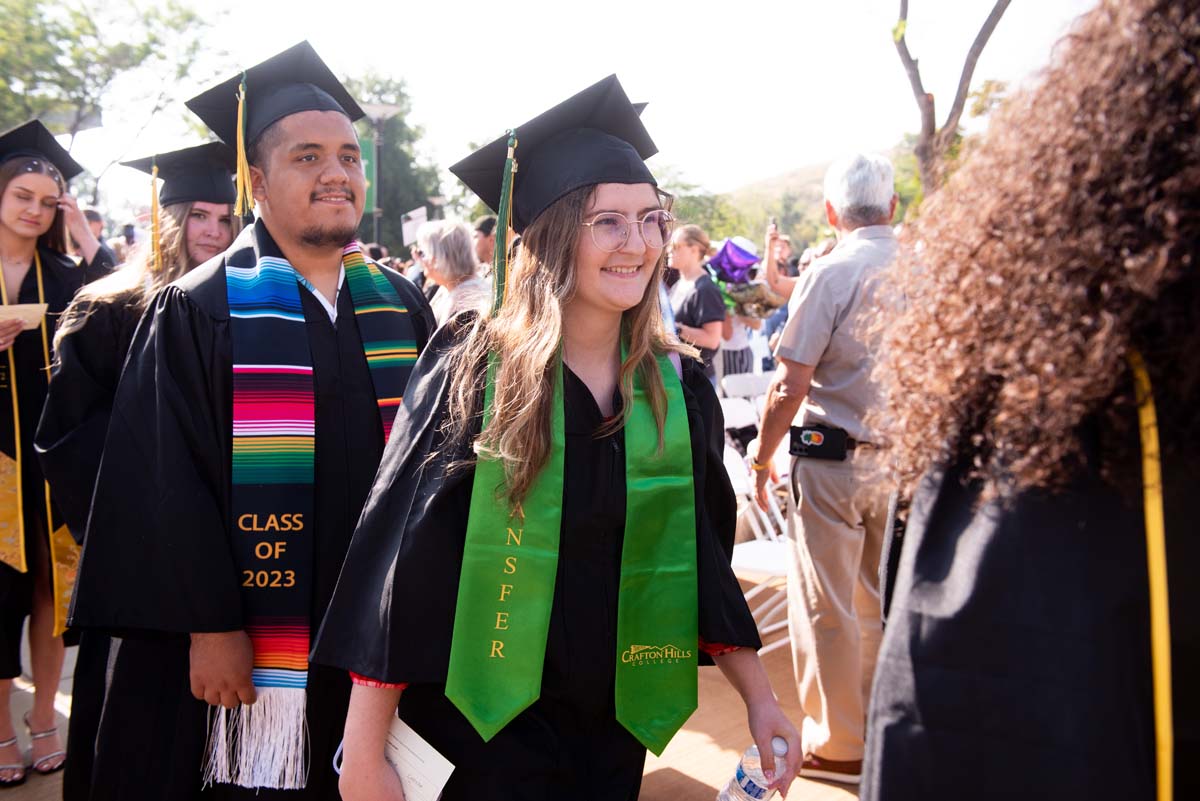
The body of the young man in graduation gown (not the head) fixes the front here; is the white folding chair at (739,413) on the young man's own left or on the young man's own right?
on the young man's own left

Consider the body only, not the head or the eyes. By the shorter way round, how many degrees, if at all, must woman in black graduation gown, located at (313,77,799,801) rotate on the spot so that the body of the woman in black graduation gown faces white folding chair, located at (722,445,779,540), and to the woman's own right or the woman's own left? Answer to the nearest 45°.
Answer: approximately 135° to the woman's own left

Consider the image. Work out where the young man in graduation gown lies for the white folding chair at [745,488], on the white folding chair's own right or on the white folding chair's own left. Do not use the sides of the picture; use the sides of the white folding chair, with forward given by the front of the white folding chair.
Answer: on the white folding chair's own right

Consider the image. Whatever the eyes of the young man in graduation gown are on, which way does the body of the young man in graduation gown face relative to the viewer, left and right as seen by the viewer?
facing the viewer and to the right of the viewer

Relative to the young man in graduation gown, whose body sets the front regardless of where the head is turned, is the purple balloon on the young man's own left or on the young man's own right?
on the young man's own left
